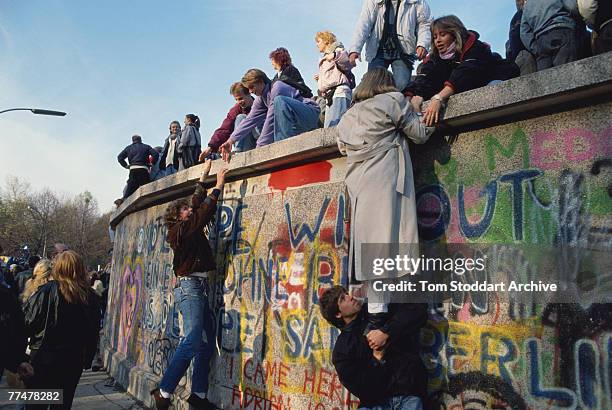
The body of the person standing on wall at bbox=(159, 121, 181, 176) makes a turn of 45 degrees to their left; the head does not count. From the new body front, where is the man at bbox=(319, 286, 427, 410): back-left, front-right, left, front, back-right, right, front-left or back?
front-right

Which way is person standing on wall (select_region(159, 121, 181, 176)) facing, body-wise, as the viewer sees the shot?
toward the camera

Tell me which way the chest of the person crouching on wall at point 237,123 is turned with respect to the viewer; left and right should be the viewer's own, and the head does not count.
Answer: facing the viewer and to the left of the viewer

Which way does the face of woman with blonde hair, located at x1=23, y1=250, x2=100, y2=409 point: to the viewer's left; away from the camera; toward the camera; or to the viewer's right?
away from the camera

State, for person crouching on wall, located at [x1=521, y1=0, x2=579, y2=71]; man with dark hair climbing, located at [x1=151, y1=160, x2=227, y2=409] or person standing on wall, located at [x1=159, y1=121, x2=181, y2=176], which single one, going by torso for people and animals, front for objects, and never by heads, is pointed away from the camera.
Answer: the person crouching on wall

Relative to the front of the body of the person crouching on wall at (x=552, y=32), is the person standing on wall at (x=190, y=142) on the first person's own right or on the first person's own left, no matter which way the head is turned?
on the first person's own left

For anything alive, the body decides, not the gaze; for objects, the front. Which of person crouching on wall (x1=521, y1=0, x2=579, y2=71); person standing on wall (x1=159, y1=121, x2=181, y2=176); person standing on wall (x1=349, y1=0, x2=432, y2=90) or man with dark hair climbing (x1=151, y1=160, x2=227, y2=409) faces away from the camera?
the person crouching on wall

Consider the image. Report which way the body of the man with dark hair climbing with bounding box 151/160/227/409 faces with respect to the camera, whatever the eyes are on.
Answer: to the viewer's right

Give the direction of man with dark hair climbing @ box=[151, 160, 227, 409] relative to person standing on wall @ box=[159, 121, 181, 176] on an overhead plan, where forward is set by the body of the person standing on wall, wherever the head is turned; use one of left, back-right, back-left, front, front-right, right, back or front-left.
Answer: front

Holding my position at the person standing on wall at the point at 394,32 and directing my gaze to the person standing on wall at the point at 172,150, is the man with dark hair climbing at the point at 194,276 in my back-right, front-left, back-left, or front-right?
front-left

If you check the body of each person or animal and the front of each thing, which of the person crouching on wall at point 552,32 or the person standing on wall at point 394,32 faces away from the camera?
the person crouching on wall

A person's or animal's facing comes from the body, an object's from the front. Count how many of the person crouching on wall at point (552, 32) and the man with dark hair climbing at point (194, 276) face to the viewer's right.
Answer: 1

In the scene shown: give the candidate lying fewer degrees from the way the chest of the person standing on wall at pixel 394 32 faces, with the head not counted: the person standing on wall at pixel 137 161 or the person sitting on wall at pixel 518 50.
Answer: the person sitting on wall

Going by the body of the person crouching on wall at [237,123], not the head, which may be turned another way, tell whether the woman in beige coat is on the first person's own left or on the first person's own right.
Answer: on the first person's own left

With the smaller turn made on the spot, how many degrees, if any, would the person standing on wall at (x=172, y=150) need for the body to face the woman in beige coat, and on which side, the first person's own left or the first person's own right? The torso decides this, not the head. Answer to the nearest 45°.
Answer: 0° — they already face them

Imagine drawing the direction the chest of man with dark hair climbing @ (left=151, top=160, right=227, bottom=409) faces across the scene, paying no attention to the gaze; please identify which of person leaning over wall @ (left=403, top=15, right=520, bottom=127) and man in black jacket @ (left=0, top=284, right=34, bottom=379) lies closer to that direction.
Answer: the person leaning over wall

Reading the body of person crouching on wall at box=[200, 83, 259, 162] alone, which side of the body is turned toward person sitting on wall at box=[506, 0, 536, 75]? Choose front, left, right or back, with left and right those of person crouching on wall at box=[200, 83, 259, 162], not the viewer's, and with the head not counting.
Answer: left

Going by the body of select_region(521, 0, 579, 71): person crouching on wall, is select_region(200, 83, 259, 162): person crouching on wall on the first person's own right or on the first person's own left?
on the first person's own left

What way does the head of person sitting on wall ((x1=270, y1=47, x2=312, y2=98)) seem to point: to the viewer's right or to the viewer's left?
to the viewer's left

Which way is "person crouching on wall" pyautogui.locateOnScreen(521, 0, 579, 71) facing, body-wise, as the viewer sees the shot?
away from the camera
